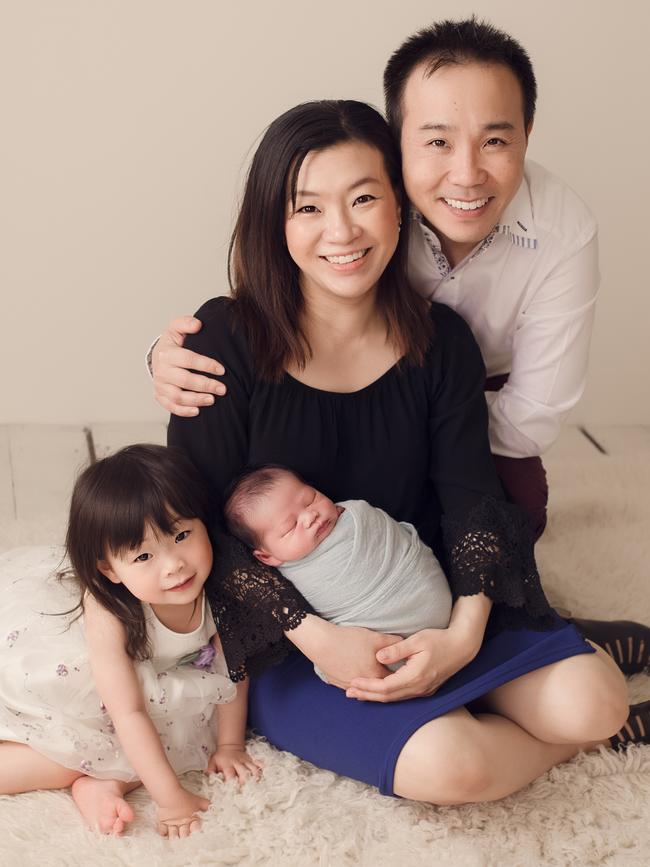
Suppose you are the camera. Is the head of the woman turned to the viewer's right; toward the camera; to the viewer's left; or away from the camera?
toward the camera

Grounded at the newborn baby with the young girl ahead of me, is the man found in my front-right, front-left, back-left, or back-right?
back-right

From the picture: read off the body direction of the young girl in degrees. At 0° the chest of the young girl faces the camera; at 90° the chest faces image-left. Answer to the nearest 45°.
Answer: approximately 315°

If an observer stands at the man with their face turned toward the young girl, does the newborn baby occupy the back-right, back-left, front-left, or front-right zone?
front-left

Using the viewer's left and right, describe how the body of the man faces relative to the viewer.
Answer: facing the viewer and to the left of the viewer

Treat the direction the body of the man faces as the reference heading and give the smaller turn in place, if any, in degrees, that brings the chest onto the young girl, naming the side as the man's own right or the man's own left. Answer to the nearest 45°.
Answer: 0° — they already face them

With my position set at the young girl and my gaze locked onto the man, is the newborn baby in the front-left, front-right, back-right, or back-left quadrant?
front-right

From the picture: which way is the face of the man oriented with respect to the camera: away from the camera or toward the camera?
toward the camera

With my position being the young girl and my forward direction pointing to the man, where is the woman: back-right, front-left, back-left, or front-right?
front-right

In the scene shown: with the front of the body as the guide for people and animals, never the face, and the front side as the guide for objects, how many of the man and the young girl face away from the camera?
0
